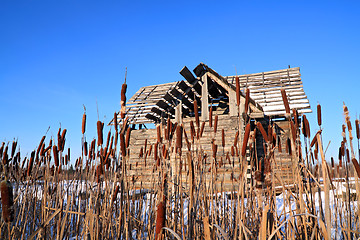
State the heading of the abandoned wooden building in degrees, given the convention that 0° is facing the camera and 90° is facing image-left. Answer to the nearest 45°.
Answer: approximately 0°
